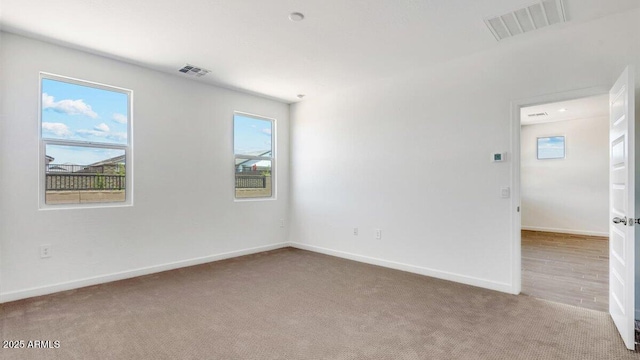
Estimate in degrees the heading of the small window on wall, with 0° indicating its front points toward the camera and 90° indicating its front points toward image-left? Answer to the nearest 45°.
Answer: approximately 0°

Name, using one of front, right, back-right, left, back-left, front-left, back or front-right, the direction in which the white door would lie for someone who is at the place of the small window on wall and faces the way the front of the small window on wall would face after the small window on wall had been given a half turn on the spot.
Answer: back

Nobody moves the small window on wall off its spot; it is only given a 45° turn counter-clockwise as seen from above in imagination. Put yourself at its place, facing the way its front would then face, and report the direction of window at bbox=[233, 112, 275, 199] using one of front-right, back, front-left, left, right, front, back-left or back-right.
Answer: right

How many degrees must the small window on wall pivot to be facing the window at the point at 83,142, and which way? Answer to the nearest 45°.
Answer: approximately 45° to its right
